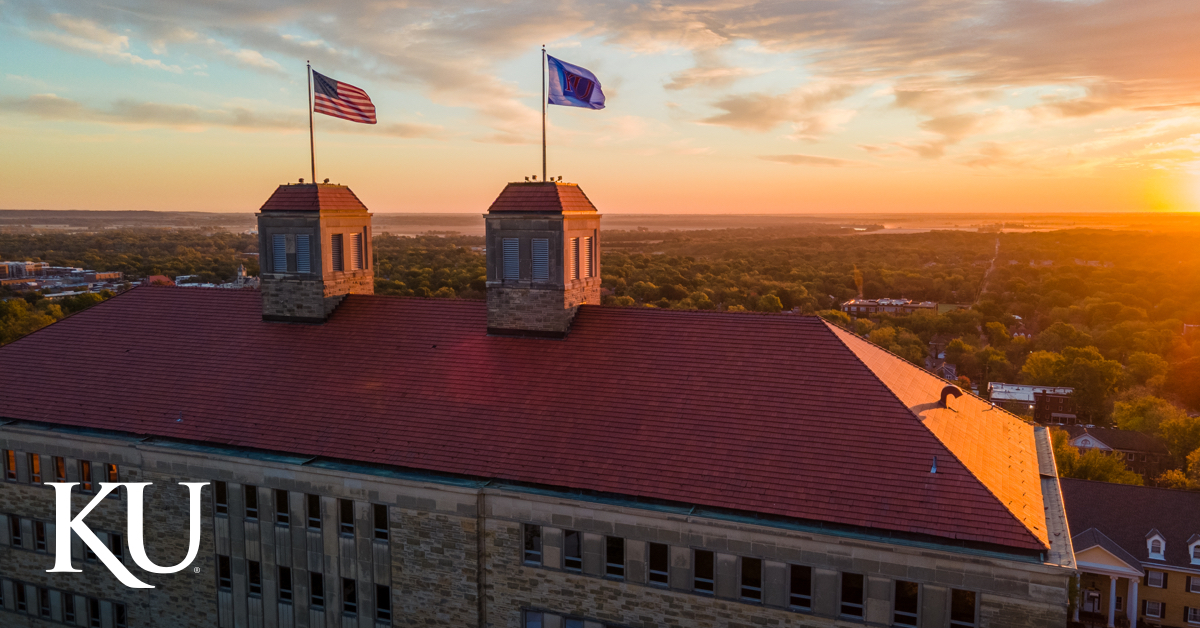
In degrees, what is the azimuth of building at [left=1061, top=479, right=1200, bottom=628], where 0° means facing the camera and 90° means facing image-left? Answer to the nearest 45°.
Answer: approximately 0°

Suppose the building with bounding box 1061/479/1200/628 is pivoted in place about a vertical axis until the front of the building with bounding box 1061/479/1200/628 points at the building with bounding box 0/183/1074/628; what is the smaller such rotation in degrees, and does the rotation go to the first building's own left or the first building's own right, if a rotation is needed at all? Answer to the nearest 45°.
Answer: approximately 45° to the first building's own right

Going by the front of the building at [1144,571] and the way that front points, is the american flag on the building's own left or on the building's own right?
on the building's own right

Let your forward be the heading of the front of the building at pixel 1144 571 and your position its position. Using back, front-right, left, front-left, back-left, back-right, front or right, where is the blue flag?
front-right
